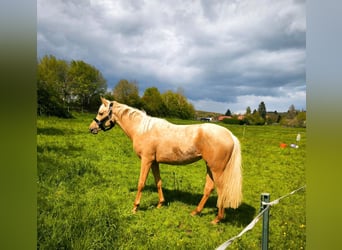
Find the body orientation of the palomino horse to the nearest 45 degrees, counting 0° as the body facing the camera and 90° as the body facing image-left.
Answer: approximately 90°
